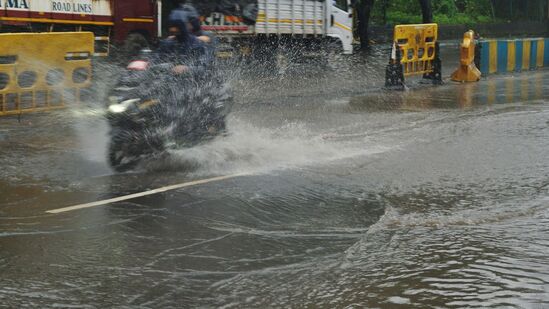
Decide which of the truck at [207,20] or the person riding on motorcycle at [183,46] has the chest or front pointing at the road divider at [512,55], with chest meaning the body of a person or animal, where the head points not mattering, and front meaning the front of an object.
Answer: the truck

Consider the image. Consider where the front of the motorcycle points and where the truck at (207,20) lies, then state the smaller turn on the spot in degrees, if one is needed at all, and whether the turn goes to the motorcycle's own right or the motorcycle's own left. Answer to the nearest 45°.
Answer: approximately 135° to the motorcycle's own right

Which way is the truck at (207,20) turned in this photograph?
to the viewer's right

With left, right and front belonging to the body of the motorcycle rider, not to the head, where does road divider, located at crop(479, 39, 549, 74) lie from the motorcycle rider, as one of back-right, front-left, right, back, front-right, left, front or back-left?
back

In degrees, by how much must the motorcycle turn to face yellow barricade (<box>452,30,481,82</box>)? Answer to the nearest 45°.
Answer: approximately 180°

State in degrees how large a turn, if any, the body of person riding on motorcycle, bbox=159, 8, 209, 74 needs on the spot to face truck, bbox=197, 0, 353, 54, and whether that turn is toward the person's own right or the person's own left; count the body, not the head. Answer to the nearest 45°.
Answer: approximately 135° to the person's own right

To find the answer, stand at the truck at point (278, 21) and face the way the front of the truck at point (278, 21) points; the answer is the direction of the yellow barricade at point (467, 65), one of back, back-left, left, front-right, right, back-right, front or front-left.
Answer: front-right

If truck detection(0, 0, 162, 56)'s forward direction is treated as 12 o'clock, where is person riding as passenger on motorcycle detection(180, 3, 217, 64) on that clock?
The person riding as passenger on motorcycle is roughly at 3 o'clock from the truck.

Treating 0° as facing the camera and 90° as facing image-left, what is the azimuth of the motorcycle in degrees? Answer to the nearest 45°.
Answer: approximately 45°

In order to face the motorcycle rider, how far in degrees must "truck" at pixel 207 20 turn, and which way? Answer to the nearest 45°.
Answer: approximately 90° to its right

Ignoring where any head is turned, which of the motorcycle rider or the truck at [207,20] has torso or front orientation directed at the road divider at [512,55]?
the truck

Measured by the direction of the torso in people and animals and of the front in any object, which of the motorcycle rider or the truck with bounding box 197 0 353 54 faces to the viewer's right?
the truck

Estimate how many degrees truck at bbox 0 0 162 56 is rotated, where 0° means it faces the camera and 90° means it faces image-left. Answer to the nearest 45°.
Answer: approximately 270°

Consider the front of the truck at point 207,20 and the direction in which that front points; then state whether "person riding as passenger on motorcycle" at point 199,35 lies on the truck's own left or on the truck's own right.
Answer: on the truck's own right

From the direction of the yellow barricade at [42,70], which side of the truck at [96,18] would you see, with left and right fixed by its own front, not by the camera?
right

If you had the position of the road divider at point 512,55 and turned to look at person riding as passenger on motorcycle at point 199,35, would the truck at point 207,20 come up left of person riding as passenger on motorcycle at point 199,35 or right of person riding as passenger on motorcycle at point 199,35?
right

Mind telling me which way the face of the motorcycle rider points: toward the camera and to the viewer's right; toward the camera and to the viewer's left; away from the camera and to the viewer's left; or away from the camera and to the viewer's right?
toward the camera and to the viewer's left
